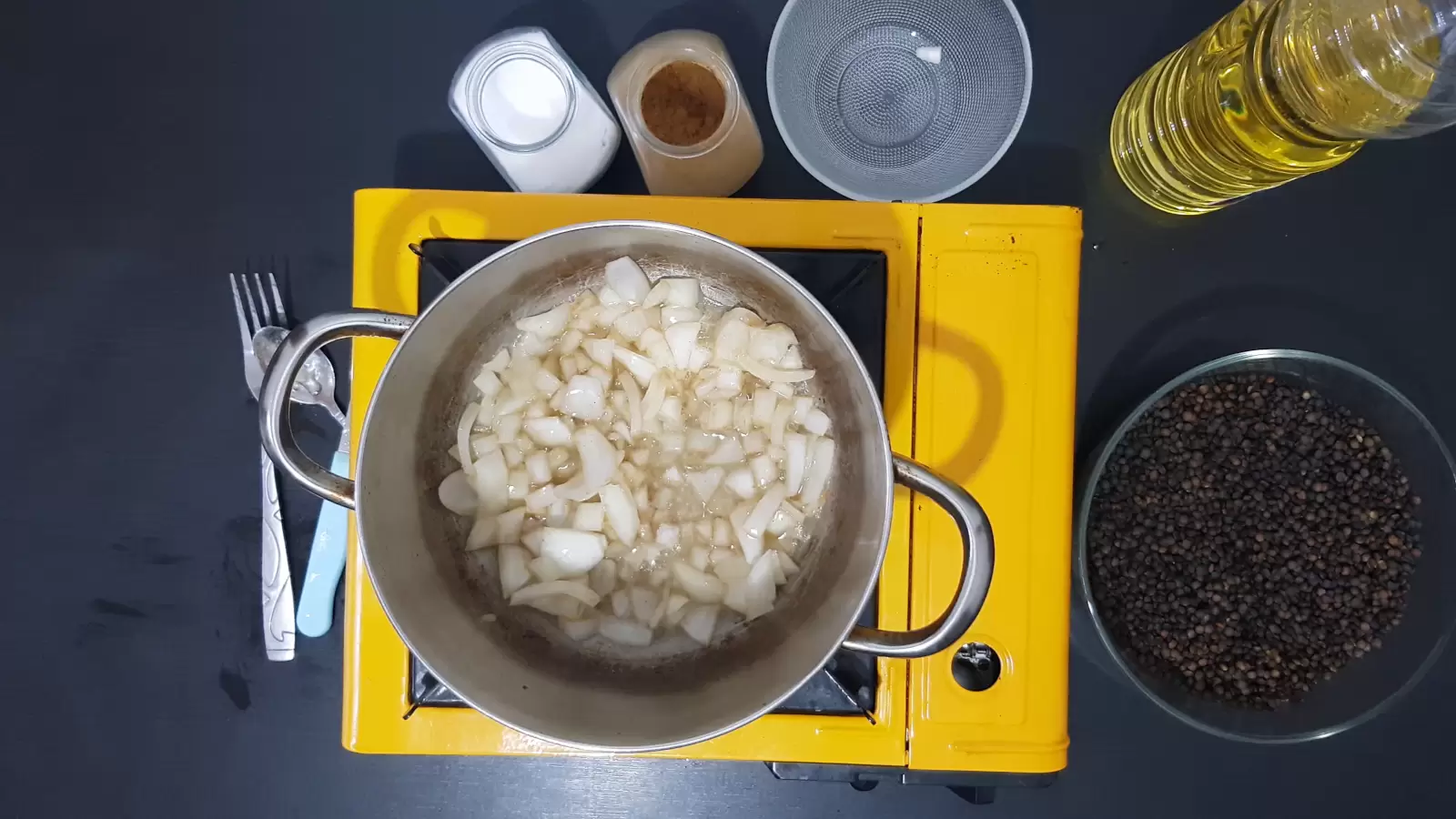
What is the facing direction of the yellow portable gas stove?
toward the camera

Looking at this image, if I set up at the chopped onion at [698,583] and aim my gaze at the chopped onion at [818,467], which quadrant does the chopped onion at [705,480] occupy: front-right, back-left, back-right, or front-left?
front-left

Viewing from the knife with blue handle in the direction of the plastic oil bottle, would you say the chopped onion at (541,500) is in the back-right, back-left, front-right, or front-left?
front-right

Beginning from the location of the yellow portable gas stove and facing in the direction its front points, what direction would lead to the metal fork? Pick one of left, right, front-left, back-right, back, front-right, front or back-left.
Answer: right
